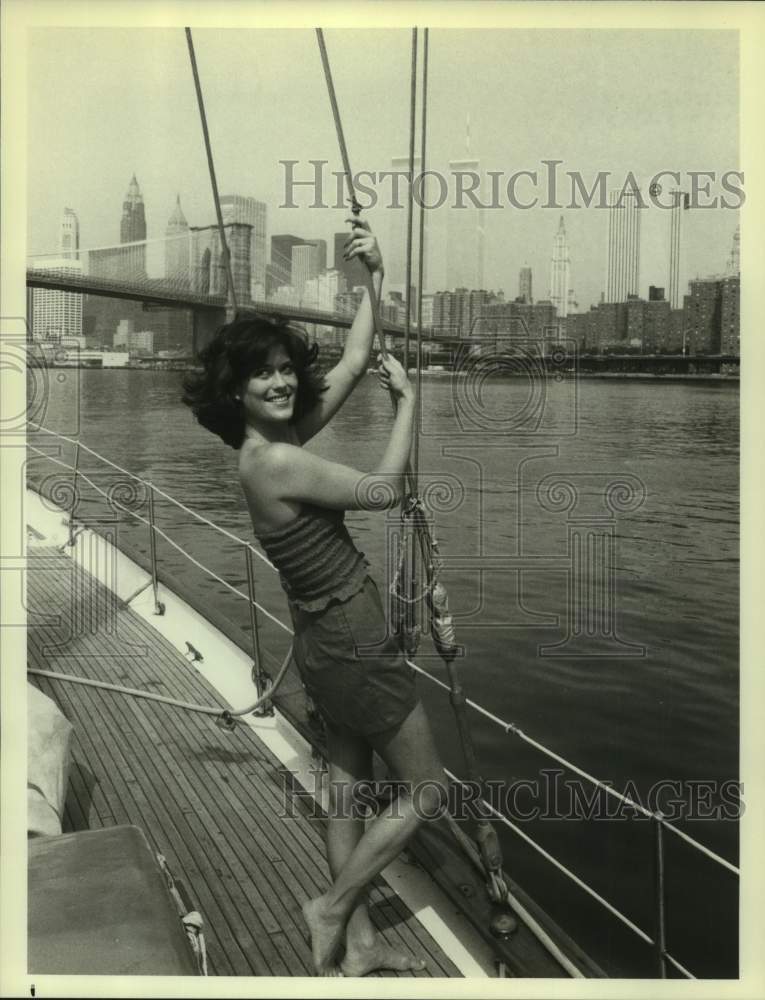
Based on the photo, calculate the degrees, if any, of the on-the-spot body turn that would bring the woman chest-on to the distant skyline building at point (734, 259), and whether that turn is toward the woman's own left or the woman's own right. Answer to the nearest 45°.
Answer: approximately 45° to the woman's own left

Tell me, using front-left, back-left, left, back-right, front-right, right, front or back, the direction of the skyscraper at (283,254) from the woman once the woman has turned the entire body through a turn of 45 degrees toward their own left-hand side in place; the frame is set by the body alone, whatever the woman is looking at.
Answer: front-left

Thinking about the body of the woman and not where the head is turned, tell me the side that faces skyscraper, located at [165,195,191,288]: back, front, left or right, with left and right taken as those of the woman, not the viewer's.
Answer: left

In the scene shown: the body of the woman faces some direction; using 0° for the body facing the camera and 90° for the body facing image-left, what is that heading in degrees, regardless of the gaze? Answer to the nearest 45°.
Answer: approximately 270°

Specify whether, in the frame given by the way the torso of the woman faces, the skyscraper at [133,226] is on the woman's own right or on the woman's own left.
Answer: on the woman's own left

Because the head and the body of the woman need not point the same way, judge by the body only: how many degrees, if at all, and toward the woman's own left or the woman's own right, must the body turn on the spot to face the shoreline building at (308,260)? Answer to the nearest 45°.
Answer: approximately 90° to the woman's own left
